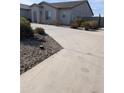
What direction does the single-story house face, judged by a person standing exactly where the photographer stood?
facing the viewer and to the left of the viewer
